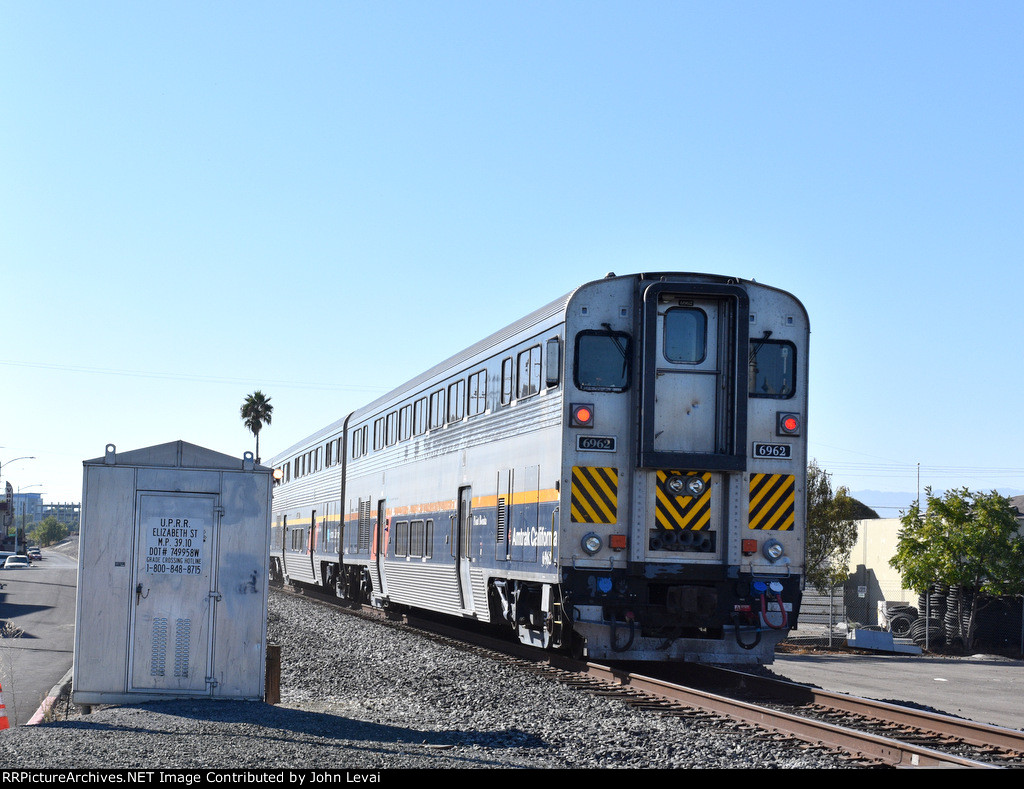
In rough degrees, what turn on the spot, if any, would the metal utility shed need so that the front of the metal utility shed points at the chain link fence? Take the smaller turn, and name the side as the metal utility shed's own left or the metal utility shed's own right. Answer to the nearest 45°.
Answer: approximately 135° to the metal utility shed's own left

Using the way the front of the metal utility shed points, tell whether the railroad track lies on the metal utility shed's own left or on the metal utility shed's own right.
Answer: on the metal utility shed's own left

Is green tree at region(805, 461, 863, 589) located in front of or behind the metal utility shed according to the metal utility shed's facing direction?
behind

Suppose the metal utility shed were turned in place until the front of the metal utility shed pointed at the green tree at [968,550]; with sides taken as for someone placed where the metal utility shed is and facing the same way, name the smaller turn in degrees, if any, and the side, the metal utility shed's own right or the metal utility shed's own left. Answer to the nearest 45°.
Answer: approximately 135° to the metal utility shed's own left

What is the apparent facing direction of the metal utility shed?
toward the camera

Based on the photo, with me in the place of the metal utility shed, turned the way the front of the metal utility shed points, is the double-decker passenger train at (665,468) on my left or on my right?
on my left
